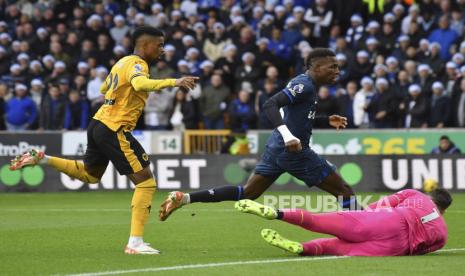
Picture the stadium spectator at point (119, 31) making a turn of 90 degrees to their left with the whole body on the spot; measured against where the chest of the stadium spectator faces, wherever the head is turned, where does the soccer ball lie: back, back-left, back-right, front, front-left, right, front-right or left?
front-right

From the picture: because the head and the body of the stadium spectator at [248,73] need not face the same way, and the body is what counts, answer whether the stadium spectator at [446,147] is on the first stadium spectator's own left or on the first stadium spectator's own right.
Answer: on the first stadium spectator's own left

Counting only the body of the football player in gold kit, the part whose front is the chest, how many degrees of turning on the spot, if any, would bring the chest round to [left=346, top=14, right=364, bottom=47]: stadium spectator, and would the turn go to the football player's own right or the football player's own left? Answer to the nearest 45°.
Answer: approximately 45° to the football player's own left

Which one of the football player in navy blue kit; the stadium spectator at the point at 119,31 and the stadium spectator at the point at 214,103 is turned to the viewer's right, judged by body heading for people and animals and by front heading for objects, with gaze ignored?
the football player in navy blue kit

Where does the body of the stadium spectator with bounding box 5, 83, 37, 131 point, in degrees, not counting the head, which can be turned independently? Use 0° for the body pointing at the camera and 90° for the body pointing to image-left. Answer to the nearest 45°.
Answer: approximately 0°

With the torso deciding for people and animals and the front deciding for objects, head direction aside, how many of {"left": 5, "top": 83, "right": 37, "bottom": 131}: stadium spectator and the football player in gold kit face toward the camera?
1

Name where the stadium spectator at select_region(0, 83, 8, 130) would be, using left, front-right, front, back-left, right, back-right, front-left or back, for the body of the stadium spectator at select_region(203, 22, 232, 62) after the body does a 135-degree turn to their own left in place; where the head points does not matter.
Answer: back-left

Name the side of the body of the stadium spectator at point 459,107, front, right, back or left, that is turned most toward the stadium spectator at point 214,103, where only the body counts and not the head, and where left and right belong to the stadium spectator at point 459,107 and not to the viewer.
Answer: right

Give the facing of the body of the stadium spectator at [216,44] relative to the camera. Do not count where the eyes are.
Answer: toward the camera

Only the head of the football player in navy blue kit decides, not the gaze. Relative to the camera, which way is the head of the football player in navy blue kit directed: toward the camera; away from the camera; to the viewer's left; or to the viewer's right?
to the viewer's right

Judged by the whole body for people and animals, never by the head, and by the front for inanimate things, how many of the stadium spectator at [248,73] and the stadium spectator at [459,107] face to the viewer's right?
0

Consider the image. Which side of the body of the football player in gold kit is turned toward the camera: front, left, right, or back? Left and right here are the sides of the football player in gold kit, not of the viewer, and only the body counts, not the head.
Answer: right

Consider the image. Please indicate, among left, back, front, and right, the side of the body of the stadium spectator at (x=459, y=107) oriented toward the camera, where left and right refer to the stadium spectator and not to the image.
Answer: front

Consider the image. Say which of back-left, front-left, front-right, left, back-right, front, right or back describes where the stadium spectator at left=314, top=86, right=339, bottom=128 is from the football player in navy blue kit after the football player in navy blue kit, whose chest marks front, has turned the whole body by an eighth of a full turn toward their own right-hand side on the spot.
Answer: back-left
